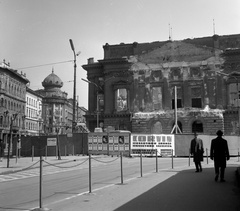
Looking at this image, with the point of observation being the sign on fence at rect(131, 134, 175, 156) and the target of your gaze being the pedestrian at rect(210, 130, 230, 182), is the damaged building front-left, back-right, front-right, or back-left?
back-left

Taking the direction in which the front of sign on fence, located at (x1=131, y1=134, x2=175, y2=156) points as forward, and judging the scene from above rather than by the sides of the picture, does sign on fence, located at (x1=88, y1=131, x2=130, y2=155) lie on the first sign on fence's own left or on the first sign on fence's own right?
on the first sign on fence's own right

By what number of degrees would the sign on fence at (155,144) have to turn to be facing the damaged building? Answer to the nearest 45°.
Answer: approximately 180°

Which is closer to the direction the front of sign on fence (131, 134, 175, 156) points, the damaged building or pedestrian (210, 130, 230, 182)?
the pedestrian

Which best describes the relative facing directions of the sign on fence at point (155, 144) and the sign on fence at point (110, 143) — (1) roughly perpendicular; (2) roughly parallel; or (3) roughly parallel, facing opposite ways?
roughly parallel

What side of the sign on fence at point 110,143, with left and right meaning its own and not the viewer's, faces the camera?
front

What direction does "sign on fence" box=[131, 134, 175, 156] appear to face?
toward the camera

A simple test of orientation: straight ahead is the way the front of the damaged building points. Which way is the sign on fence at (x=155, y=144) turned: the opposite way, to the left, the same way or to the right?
the same way

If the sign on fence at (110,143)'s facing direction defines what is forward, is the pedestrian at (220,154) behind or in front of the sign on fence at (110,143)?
in front

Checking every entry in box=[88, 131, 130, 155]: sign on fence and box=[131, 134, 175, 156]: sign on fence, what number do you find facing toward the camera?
2

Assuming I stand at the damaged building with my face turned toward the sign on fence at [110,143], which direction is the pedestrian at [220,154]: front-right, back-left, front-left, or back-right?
front-left

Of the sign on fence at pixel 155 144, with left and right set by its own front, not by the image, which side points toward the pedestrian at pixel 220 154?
front

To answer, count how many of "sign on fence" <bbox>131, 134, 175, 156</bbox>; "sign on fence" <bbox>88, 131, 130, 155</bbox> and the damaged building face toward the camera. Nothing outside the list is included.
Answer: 3

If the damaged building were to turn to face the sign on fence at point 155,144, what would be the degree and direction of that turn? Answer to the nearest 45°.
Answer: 0° — it already faces it

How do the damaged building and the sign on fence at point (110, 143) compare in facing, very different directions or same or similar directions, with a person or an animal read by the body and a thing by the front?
same or similar directions

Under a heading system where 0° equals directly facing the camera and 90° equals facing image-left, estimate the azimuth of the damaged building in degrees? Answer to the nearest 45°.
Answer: approximately 0°

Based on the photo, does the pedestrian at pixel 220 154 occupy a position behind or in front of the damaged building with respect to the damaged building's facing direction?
in front

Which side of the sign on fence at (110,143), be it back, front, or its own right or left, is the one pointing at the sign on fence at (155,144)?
left

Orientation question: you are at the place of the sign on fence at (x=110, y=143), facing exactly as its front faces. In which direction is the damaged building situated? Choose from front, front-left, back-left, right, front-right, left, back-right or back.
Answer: back-left
